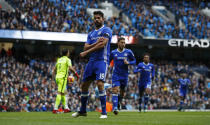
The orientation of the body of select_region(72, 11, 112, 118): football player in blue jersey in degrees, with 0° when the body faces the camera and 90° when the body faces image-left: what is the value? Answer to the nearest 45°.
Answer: approximately 45°

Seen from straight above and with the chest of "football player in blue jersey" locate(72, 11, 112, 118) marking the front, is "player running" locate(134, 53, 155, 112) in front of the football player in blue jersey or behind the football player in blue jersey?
behind
